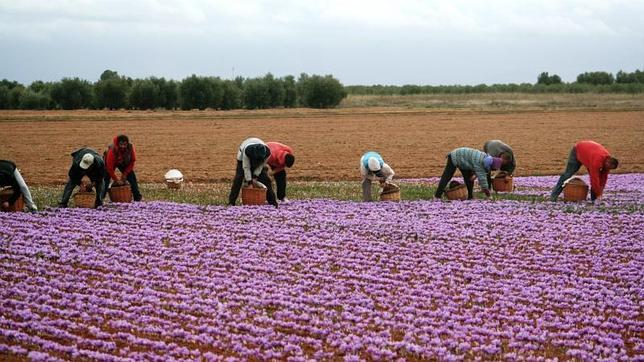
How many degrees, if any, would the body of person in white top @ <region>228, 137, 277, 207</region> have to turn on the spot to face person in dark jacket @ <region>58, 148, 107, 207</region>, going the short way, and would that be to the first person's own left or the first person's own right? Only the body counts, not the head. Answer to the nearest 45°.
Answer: approximately 90° to the first person's own right

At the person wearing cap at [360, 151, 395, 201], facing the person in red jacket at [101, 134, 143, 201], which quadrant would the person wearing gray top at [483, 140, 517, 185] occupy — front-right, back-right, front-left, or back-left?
back-right

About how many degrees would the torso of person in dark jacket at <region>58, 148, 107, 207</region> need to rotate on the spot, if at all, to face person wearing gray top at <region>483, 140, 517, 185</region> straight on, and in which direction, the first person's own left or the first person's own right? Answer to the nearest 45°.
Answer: approximately 90° to the first person's own left

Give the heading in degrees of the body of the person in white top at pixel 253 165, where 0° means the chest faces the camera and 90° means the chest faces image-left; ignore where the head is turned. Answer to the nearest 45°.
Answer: approximately 0°

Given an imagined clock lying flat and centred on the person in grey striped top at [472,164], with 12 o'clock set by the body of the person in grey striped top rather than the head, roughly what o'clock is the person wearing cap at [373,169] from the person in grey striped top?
The person wearing cap is roughly at 5 o'clock from the person in grey striped top.

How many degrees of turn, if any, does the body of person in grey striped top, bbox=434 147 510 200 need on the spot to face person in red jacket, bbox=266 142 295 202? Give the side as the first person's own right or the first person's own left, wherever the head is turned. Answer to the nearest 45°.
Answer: approximately 180°

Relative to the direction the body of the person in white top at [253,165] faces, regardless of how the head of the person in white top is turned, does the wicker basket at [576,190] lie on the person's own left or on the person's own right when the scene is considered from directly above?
on the person's own left

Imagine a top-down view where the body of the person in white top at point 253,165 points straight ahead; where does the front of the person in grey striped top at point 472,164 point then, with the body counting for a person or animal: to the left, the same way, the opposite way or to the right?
to the left

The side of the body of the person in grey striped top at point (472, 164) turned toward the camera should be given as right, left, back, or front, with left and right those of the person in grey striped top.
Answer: right

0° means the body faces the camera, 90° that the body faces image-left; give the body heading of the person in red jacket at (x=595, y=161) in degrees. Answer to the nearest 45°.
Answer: approximately 270°

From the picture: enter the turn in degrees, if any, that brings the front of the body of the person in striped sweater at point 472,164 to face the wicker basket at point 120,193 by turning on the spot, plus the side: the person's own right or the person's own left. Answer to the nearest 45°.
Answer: approximately 180°

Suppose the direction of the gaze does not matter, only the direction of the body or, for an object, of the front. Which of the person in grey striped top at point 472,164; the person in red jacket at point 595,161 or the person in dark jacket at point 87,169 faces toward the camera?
the person in dark jacket at point 87,169

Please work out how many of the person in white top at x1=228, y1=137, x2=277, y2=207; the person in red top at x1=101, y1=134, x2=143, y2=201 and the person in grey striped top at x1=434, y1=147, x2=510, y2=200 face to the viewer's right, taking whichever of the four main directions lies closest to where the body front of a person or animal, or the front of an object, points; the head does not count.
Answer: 1
